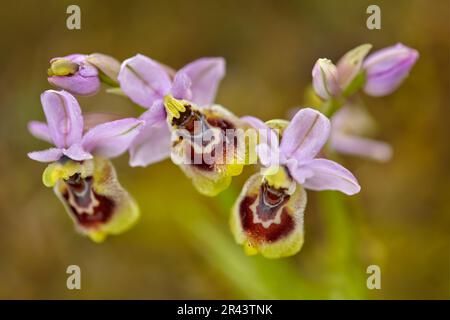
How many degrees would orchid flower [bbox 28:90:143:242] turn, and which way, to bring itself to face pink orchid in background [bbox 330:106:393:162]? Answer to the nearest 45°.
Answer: approximately 180°

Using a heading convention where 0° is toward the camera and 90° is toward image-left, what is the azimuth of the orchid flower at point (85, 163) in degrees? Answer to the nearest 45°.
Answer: approximately 45°
